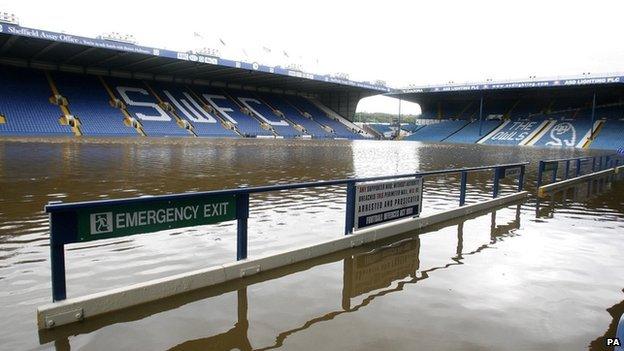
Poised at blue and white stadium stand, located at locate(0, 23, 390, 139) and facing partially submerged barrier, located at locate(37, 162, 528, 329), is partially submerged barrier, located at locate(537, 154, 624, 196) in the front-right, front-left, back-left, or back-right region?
front-left

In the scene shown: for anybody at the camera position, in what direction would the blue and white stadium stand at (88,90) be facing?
facing the viewer and to the right of the viewer

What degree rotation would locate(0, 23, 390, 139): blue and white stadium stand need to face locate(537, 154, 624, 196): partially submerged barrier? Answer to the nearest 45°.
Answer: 0° — it already faces it

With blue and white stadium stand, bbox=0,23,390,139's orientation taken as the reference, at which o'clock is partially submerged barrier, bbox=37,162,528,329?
The partially submerged barrier is roughly at 1 o'clock from the blue and white stadium stand.

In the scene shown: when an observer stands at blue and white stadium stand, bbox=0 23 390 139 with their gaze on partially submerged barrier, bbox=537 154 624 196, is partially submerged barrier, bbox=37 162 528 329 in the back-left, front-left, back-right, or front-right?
front-right
